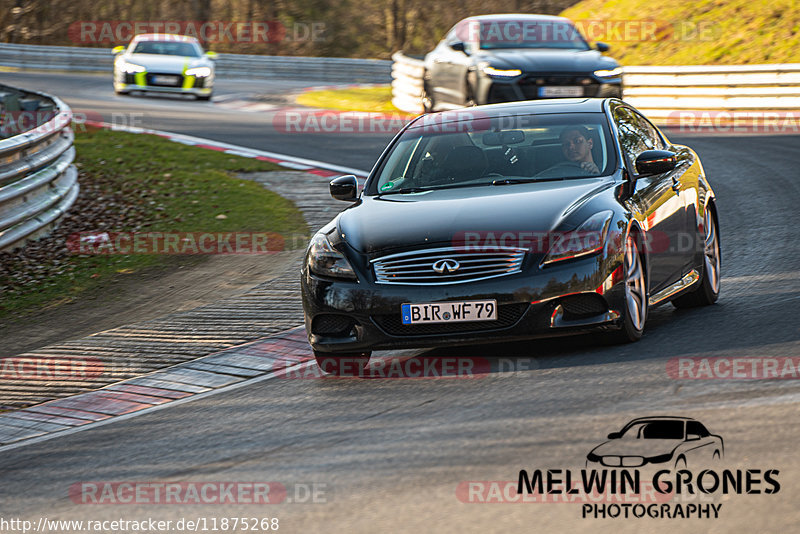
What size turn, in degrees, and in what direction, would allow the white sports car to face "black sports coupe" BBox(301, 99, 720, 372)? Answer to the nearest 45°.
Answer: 0° — it already faces it

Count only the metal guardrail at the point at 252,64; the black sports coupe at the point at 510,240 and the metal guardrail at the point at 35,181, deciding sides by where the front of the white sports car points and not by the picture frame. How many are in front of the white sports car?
2

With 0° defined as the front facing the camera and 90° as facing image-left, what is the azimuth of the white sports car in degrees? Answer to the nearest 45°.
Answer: approximately 0°

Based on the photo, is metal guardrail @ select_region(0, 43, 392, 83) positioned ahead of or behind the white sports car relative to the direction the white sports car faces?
behind

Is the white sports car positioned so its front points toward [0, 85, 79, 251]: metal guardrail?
yes
